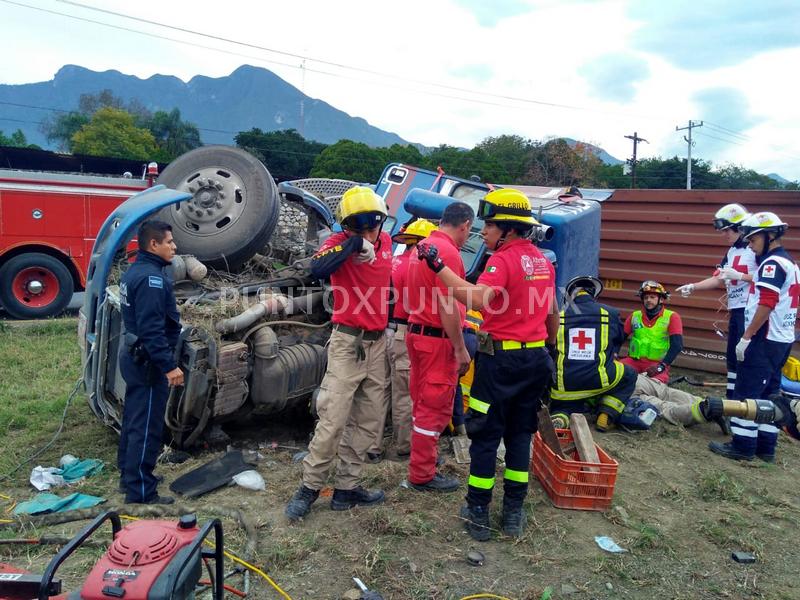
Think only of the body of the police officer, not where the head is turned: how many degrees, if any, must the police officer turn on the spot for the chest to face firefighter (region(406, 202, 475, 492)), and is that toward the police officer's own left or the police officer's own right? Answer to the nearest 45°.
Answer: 0° — they already face them

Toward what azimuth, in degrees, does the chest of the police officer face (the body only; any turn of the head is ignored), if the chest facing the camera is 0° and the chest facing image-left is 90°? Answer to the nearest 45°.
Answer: approximately 270°

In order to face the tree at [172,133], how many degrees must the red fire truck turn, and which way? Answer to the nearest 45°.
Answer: approximately 90° to its right

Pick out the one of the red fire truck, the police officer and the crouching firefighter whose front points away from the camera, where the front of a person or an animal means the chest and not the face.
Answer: the crouching firefighter

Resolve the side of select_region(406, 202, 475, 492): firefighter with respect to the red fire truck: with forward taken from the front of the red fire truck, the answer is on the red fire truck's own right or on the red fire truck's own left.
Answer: on the red fire truck's own left

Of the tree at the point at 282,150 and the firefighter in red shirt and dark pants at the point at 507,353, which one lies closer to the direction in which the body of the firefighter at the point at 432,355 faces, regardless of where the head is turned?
the tree

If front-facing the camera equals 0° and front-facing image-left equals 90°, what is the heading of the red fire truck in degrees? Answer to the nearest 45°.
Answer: approximately 90°

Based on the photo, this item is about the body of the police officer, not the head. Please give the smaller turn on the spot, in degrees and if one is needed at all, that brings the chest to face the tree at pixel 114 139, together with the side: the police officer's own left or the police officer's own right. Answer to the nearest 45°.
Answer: approximately 90° to the police officer's own left

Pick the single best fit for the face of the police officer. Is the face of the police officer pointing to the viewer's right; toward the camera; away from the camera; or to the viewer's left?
to the viewer's right

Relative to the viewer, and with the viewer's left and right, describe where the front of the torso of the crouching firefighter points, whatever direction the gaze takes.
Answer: facing away from the viewer
